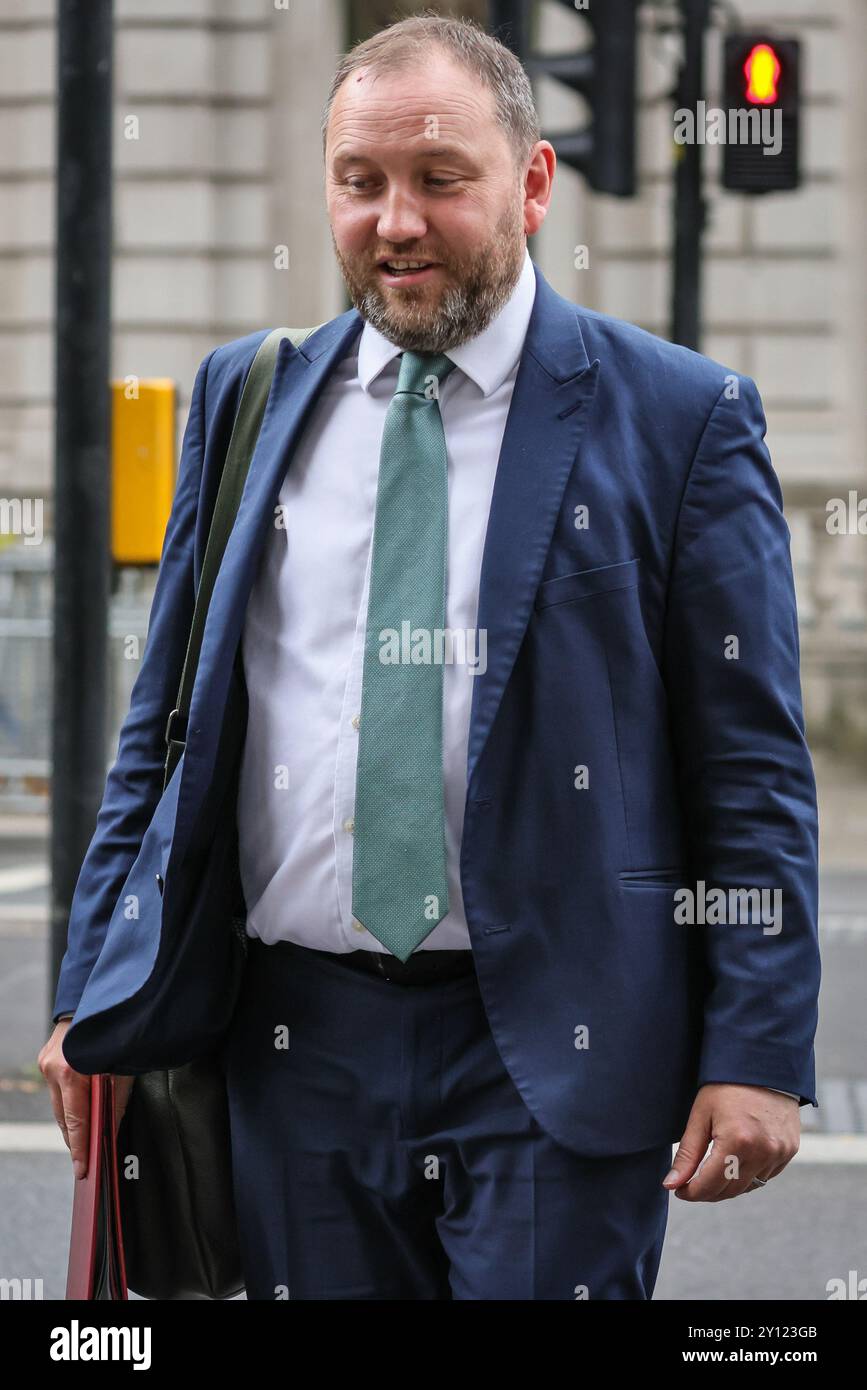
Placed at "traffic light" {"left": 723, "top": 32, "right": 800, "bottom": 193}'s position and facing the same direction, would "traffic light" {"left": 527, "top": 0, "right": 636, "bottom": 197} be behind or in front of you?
in front

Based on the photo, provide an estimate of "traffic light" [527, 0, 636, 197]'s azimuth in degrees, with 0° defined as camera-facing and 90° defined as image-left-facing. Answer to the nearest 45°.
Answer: approximately 90°

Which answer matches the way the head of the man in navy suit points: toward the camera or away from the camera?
toward the camera

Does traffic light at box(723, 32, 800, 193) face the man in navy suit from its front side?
yes

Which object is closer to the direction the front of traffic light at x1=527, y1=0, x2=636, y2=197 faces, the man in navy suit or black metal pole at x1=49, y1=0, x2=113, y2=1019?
the black metal pole

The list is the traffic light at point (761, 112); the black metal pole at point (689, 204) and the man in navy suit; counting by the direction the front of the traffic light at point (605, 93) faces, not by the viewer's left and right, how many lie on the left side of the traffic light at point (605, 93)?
1

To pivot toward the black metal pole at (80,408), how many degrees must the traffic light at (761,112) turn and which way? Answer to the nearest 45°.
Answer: approximately 45° to its right

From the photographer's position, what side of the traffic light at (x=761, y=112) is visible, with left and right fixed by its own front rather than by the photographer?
front

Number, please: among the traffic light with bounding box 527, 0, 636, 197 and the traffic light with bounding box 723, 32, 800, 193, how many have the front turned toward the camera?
1

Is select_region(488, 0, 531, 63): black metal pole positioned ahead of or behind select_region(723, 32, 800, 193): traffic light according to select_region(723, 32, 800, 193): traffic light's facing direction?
ahead

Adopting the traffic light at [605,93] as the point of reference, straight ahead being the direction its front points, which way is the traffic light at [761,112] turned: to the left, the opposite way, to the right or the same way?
to the left
